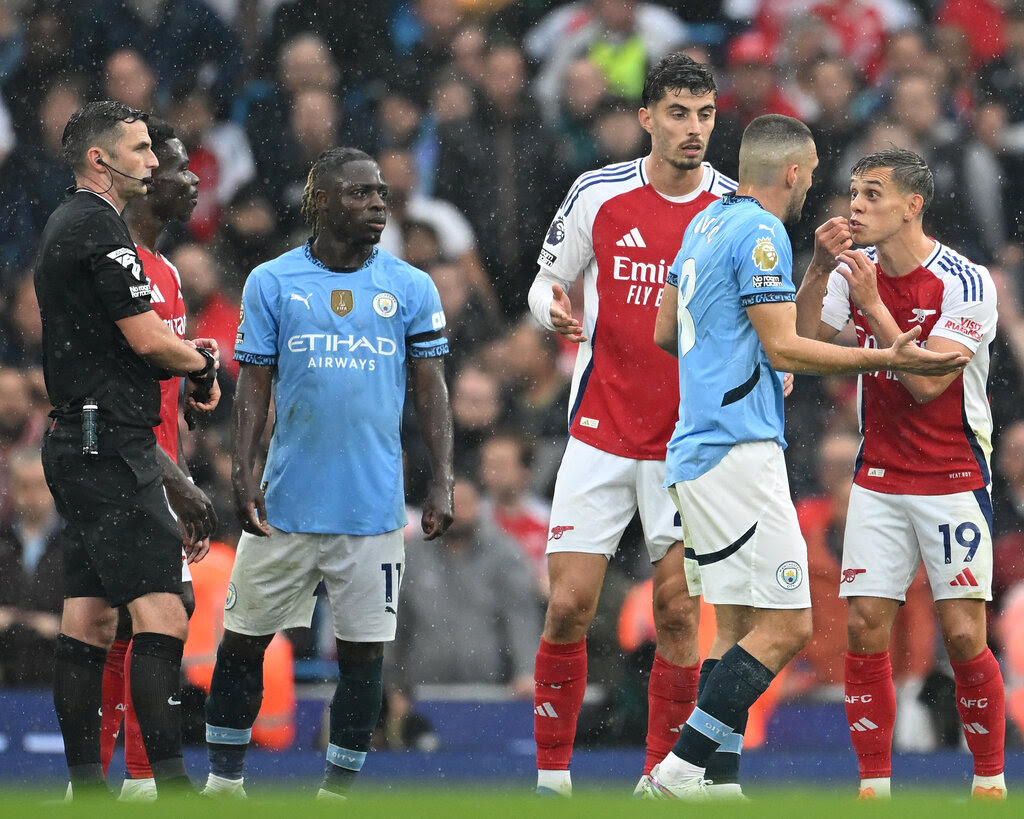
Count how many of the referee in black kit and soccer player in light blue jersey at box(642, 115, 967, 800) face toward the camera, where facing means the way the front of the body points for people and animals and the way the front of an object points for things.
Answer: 0

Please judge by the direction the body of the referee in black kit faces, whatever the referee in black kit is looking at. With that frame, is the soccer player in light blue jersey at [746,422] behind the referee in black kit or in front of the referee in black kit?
in front

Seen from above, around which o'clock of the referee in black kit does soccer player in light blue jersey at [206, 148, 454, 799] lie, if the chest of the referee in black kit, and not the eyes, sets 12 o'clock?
The soccer player in light blue jersey is roughly at 11 o'clock from the referee in black kit.

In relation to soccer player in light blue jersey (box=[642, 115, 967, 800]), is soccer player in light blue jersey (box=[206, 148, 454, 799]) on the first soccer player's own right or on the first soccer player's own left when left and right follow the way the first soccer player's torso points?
on the first soccer player's own left

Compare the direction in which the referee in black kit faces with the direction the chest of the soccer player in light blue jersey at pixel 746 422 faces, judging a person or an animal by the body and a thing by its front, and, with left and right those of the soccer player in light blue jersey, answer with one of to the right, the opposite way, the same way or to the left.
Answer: the same way

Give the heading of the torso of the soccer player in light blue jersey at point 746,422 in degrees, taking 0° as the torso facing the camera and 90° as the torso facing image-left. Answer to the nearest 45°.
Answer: approximately 225°

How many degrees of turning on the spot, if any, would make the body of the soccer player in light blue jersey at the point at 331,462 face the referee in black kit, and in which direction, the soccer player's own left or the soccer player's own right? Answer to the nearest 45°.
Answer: approximately 45° to the soccer player's own right

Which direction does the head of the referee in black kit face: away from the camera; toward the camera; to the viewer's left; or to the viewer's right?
to the viewer's right

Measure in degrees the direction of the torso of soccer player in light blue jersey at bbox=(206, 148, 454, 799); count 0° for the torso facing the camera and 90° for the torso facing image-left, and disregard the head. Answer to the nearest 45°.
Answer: approximately 0°

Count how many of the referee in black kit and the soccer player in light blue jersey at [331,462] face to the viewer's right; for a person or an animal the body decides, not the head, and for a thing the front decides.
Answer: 1

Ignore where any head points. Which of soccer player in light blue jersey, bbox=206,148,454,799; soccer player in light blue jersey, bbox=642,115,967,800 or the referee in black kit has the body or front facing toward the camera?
soccer player in light blue jersey, bbox=206,148,454,799

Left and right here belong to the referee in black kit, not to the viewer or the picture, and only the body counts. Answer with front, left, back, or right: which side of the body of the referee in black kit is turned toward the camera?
right

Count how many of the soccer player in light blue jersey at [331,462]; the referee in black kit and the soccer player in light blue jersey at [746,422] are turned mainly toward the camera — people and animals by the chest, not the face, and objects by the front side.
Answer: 1

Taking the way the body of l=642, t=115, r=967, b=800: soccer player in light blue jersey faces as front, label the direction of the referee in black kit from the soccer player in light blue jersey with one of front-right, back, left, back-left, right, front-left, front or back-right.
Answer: back-left

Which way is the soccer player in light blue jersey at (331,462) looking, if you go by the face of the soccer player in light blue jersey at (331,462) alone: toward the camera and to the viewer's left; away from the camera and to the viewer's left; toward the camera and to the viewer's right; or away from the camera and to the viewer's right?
toward the camera and to the viewer's right

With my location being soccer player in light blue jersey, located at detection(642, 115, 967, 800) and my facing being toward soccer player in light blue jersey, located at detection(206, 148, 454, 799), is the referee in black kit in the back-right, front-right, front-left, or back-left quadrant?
front-left
